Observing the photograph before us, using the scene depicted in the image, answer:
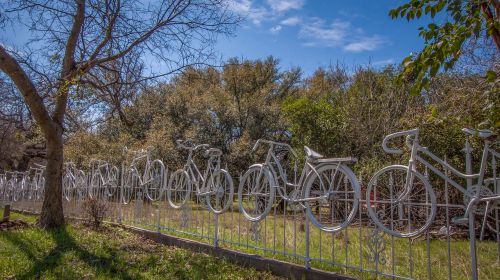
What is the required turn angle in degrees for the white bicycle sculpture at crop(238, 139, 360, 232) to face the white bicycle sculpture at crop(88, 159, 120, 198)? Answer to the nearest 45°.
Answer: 0° — it already faces it

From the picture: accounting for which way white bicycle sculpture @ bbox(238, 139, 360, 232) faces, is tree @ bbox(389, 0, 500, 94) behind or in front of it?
behind

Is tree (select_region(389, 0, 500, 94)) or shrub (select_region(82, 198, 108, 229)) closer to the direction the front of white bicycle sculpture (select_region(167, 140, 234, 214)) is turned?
the shrub

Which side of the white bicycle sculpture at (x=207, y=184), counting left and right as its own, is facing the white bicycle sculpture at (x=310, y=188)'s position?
back

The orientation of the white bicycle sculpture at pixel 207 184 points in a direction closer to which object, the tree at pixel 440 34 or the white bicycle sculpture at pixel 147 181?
the white bicycle sculpture

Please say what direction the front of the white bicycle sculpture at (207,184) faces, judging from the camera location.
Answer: facing away from the viewer and to the left of the viewer

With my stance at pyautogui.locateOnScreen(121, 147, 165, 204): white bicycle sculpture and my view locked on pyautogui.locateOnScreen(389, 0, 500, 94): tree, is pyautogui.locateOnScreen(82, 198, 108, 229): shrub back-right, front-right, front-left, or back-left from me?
back-right

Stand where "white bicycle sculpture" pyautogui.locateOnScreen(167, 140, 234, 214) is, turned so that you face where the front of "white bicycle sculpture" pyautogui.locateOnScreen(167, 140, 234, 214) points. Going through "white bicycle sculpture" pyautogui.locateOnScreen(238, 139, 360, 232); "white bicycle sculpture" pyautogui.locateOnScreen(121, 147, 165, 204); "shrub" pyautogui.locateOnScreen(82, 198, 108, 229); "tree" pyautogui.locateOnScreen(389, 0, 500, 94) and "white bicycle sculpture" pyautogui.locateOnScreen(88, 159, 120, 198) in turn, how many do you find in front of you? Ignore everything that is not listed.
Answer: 3

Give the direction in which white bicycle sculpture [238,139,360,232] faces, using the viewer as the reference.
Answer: facing away from the viewer and to the left of the viewer

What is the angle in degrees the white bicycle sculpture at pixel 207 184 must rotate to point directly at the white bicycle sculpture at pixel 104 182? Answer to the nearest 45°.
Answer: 0° — it already faces it

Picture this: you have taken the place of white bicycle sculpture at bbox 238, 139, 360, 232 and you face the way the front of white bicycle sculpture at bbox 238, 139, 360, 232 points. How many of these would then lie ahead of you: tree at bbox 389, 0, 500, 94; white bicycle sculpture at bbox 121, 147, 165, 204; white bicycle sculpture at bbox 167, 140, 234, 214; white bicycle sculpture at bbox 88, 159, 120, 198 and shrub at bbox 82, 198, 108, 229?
4

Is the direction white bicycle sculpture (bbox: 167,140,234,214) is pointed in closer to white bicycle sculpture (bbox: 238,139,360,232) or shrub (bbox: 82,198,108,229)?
the shrub

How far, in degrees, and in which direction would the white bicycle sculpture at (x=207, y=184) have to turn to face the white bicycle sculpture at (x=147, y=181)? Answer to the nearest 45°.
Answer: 0° — it already faces it

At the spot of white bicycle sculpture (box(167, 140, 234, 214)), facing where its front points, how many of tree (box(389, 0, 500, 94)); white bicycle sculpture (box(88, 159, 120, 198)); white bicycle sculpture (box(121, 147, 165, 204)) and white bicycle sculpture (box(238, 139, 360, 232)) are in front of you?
2
